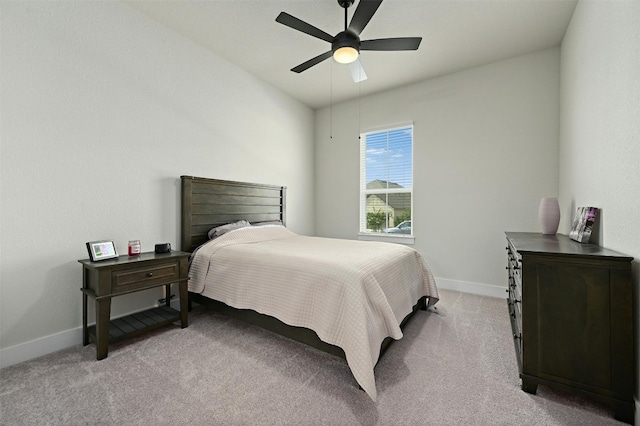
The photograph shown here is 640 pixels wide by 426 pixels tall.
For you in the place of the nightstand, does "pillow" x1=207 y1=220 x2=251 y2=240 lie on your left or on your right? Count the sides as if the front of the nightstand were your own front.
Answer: on your left

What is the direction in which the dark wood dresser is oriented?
to the viewer's left

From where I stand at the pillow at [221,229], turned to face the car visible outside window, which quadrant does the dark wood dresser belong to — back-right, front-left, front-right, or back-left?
front-right

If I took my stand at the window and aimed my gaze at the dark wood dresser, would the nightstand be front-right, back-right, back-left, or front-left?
front-right

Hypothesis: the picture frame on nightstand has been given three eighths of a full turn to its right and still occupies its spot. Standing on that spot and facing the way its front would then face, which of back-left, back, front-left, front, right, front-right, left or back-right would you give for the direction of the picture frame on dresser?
back-left

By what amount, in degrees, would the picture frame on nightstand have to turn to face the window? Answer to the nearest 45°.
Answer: approximately 45° to its left

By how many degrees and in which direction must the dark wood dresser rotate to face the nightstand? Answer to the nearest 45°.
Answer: approximately 45° to its left

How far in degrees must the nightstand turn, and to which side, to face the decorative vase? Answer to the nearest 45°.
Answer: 0° — it already faces it

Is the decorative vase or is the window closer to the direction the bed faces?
the decorative vase

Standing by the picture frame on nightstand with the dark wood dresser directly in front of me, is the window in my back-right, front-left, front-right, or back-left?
front-left

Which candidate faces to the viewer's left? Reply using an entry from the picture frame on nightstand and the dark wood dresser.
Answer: the dark wood dresser

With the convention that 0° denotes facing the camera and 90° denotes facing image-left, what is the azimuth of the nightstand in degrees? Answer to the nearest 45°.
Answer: approximately 315°

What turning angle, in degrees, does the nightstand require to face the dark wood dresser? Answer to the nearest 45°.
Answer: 0° — it already faces it

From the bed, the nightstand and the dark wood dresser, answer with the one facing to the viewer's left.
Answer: the dark wood dresser

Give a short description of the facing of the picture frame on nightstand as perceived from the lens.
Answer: facing the viewer and to the right of the viewer

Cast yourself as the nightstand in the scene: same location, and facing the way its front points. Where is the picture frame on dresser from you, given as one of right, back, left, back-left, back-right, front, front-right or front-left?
front
